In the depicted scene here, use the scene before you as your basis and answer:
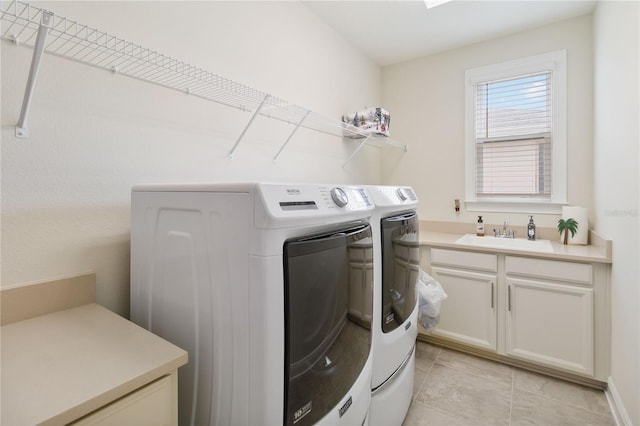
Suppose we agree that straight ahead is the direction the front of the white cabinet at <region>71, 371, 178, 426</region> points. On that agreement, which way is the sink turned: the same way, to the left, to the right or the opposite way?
to the right

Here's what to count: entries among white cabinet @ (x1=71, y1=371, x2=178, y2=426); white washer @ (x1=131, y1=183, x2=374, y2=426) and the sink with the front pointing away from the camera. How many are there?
0

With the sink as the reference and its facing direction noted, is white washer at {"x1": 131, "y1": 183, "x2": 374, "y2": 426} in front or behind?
in front

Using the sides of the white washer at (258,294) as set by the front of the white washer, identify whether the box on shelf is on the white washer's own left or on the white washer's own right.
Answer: on the white washer's own left

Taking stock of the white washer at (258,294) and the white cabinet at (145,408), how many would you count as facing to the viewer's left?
0

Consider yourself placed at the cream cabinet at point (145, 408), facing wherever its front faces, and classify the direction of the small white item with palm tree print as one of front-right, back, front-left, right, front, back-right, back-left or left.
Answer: front-left

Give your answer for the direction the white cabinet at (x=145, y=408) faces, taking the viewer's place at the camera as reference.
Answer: facing the viewer and to the right of the viewer

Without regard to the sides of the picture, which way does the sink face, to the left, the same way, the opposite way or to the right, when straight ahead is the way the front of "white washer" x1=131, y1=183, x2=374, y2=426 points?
to the right

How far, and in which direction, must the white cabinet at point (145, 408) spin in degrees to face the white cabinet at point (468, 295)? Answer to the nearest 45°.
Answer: approximately 45° to its left

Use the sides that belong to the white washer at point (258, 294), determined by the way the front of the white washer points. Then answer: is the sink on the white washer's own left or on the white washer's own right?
on the white washer's own left

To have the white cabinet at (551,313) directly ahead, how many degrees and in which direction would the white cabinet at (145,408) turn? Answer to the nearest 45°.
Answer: approximately 45° to its left

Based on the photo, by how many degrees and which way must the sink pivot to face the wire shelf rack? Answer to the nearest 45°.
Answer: approximately 45° to its right

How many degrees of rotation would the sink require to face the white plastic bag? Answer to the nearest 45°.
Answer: approximately 45° to its right

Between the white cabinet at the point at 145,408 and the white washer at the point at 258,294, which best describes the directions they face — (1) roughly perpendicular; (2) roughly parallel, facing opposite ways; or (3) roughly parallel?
roughly parallel

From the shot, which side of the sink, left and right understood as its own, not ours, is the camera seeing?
front
